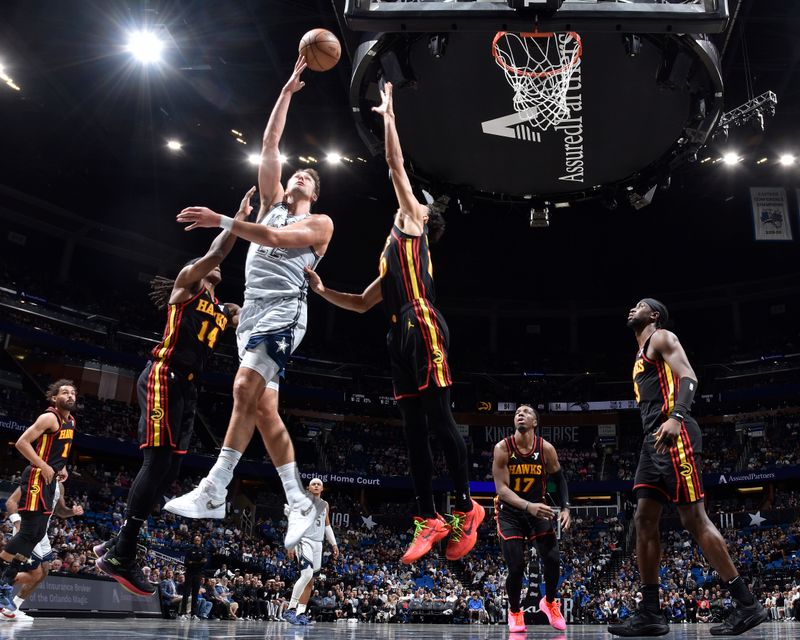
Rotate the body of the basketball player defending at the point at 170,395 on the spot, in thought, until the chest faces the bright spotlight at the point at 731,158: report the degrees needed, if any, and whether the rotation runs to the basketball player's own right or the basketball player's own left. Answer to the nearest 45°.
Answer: approximately 90° to the basketball player's own left

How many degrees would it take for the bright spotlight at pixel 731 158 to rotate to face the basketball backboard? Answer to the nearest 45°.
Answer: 0° — it already faces it

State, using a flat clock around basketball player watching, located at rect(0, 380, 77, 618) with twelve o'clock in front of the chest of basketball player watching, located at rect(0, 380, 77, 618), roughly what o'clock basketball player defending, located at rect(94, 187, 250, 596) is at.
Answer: basketball player defending, located at rect(94, 187, 250, 596) is roughly at 1 o'clock from basketball player watching, located at rect(0, 380, 77, 618).

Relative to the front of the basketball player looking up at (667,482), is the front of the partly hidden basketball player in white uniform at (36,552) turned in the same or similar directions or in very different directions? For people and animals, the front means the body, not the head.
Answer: very different directions

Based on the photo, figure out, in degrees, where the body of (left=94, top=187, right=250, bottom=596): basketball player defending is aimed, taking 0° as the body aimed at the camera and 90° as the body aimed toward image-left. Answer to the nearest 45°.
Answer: approximately 315°

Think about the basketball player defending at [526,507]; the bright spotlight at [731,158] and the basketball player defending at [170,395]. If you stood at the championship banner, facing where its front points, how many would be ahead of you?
3
